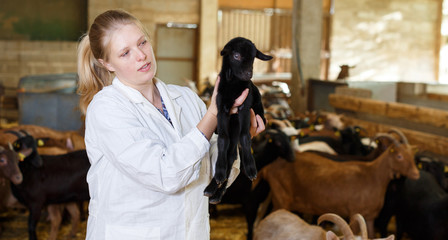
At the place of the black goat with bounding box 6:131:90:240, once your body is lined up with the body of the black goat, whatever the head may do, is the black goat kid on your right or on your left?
on your left

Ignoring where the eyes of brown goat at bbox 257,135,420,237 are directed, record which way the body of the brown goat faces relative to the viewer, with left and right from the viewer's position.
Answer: facing to the right of the viewer

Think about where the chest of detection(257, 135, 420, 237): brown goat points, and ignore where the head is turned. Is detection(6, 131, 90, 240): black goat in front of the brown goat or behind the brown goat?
behind

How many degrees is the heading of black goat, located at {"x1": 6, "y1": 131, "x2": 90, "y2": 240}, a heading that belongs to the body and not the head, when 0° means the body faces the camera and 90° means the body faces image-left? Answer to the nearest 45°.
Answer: approximately 90°

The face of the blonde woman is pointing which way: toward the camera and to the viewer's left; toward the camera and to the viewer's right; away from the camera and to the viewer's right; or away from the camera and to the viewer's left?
toward the camera and to the viewer's right

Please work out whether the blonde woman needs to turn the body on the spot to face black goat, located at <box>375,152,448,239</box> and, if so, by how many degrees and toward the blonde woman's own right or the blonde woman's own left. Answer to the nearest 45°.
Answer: approximately 90° to the blonde woman's own left
